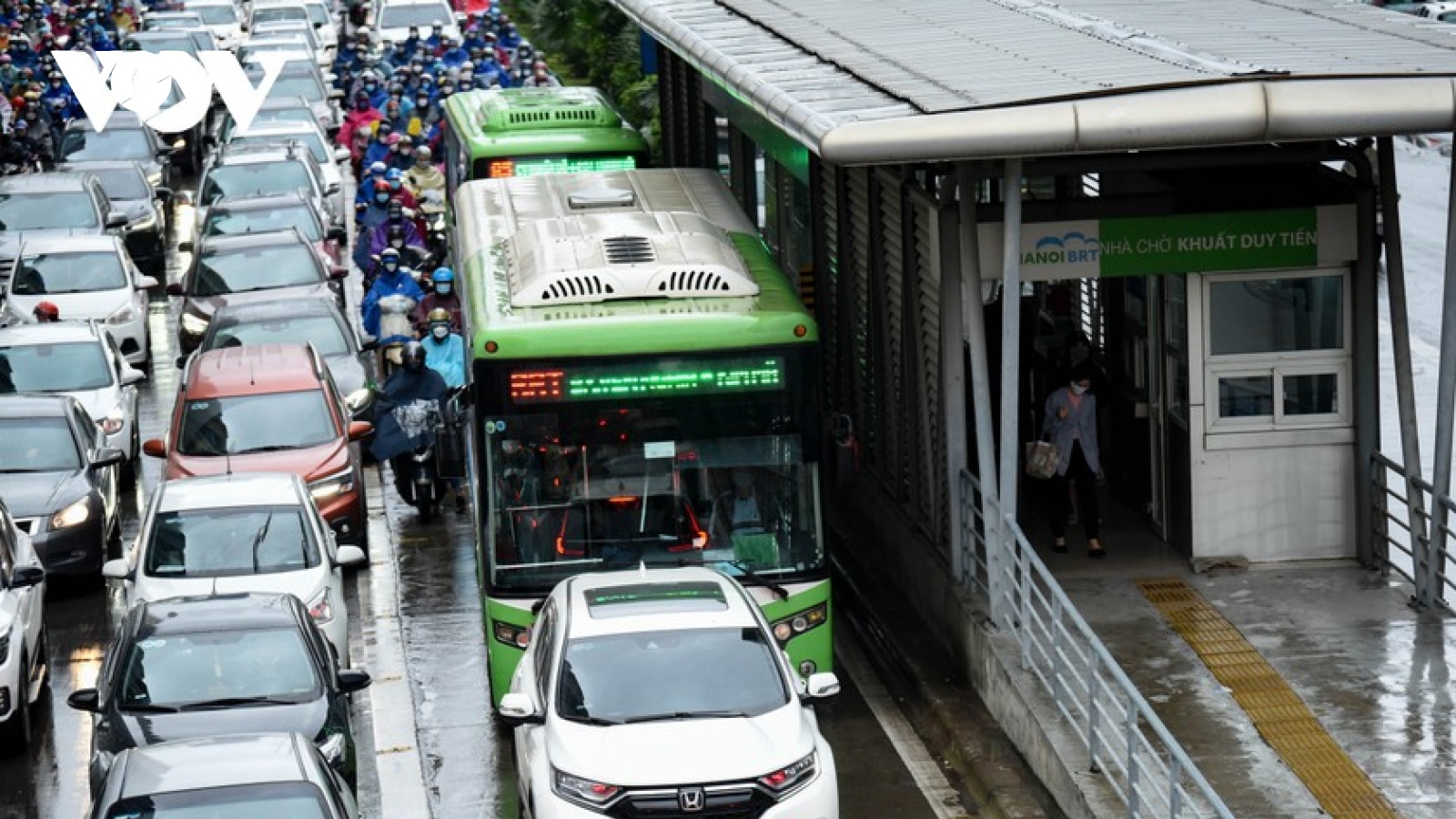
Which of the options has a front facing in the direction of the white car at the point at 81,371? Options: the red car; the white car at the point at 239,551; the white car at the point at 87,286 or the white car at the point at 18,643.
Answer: the white car at the point at 87,286

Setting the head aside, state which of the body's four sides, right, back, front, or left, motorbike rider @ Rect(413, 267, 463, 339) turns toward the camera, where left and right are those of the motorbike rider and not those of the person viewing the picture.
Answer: front

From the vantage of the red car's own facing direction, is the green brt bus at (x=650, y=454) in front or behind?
in front

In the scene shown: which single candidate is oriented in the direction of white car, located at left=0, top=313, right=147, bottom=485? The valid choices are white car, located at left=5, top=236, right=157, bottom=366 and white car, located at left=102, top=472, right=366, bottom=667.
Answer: white car, located at left=5, top=236, right=157, bottom=366

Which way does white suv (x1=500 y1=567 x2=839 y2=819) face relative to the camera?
toward the camera

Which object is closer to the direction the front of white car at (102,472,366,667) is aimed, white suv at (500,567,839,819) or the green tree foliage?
the white suv

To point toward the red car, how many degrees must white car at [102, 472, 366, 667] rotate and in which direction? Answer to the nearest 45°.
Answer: approximately 180°

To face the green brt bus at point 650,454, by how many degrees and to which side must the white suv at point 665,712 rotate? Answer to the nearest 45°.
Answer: approximately 180°

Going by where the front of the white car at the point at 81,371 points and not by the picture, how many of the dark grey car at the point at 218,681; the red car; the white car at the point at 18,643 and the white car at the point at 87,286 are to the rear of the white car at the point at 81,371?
1

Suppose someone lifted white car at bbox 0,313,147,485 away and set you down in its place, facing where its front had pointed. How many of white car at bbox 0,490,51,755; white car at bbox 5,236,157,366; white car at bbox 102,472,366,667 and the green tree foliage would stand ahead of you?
2

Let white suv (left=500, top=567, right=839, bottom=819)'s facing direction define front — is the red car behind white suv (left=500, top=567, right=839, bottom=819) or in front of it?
behind

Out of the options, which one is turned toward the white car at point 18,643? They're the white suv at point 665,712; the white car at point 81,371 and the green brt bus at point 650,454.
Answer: the white car at point 81,371

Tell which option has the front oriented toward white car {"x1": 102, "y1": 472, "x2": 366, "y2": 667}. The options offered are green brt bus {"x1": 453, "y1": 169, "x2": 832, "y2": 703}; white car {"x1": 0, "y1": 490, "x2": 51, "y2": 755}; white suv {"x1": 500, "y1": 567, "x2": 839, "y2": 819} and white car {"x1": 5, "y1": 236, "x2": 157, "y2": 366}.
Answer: white car {"x1": 5, "y1": 236, "x2": 157, "y2": 366}

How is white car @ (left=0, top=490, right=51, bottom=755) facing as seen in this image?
toward the camera

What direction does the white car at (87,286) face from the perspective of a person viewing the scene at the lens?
facing the viewer

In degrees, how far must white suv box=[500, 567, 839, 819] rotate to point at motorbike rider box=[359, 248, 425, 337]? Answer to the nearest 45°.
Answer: approximately 180°
